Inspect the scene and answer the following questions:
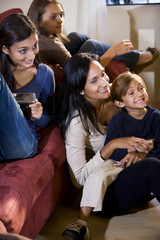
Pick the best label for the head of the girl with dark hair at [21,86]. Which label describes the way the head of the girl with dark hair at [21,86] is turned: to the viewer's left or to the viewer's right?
to the viewer's right

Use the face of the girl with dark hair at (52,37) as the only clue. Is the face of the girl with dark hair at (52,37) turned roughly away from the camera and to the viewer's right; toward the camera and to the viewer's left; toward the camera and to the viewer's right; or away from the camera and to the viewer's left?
toward the camera and to the viewer's right

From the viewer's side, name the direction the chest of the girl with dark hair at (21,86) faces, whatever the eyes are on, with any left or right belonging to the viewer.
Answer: facing the viewer

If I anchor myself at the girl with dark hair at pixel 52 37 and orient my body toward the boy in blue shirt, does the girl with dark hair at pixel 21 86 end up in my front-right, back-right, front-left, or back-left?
front-right
